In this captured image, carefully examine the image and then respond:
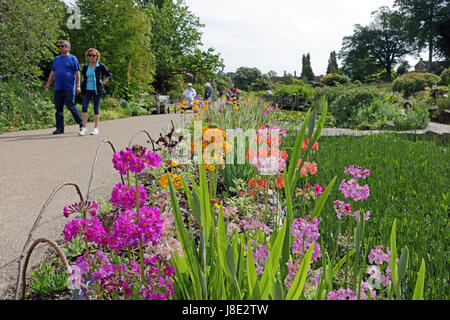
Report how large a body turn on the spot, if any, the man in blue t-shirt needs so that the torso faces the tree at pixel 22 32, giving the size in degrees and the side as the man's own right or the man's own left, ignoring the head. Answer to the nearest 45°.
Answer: approximately 135° to the man's own right

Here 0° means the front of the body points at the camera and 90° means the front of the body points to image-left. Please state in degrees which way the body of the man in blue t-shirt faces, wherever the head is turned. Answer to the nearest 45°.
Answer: approximately 45°

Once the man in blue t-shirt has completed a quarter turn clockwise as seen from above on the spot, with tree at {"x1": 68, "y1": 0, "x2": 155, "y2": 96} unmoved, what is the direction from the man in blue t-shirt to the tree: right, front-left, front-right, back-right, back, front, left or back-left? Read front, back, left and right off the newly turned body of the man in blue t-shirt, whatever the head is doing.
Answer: front-right

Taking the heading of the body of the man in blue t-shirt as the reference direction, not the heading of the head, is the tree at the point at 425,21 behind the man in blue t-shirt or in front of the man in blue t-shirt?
behind

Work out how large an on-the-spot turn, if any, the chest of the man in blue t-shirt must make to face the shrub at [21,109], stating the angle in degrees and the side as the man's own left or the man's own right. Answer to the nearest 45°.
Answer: approximately 135° to the man's own right

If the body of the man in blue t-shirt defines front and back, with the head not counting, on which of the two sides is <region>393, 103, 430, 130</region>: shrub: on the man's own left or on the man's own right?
on the man's own left
